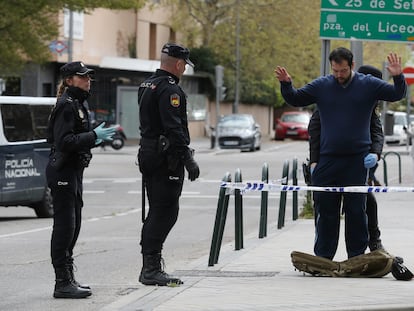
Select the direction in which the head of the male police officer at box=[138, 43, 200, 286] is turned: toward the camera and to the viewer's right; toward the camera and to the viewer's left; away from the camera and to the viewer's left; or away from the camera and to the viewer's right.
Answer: away from the camera and to the viewer's right

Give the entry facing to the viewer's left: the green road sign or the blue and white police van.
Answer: the blue and white police van

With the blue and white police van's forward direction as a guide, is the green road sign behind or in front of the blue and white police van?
behind

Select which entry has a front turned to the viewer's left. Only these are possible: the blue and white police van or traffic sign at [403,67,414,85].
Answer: the blue and white police van

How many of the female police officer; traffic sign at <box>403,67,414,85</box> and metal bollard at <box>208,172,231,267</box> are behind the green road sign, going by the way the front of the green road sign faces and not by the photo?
1

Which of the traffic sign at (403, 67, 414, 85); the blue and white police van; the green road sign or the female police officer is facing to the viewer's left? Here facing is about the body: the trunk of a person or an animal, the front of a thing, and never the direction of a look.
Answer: the blue and white police van

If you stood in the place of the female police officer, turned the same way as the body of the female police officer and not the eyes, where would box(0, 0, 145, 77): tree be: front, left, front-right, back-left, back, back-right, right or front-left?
left

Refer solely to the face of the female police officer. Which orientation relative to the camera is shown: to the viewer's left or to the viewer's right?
to the viewer's right

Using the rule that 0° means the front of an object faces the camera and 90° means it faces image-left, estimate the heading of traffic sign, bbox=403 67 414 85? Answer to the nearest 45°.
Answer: approximately 0°

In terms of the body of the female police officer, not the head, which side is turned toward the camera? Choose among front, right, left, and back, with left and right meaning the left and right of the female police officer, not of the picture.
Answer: right

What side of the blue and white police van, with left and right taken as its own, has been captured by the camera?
left
